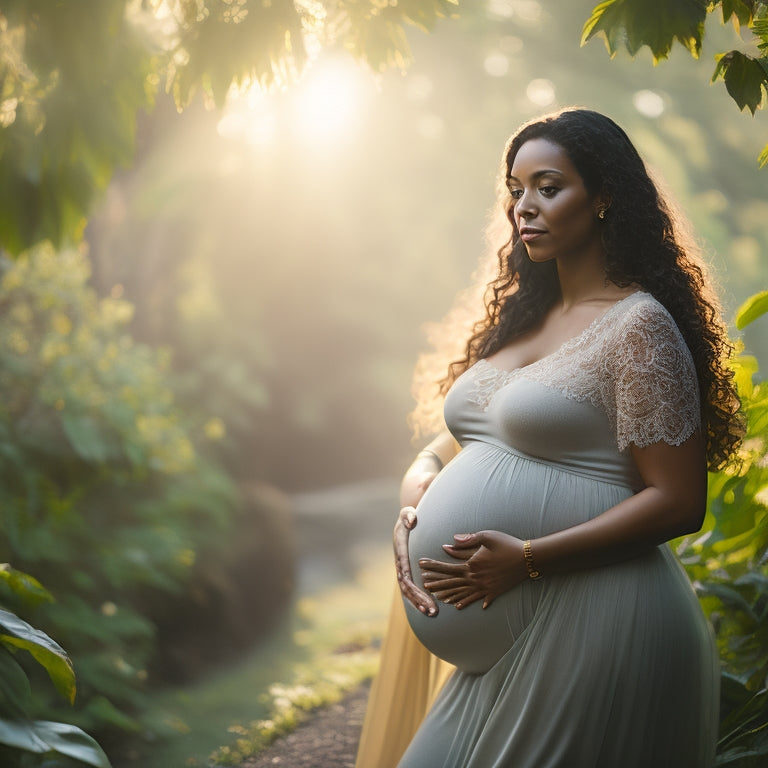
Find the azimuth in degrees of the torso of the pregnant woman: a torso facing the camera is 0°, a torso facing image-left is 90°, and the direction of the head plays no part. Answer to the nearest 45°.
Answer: approximately 45°

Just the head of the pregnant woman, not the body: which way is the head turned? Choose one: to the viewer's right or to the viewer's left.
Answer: to the viewer's left

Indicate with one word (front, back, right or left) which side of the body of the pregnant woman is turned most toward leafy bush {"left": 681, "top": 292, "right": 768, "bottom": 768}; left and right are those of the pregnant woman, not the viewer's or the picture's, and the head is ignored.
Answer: back

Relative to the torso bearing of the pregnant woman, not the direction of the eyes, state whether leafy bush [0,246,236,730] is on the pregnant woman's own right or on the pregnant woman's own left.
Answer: on the pregnant woman's own right
